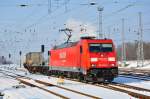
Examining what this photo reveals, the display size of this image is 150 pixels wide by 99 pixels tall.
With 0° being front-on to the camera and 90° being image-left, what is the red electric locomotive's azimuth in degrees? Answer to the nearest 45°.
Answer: approximately 315°
